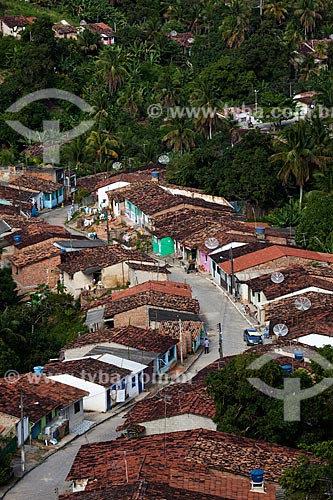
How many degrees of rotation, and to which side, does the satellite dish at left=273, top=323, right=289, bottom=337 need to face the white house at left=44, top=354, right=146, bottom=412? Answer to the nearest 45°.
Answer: approximately 45° to its right

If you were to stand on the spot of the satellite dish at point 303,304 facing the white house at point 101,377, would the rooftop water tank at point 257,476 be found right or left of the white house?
left

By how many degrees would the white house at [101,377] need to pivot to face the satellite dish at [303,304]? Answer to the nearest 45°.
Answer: approximately 90° to its left

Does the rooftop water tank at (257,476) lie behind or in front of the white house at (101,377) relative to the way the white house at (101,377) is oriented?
in front

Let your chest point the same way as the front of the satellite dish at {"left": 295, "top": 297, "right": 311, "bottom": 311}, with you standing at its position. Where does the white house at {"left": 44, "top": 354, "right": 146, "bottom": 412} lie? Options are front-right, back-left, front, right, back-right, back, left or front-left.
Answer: front-right

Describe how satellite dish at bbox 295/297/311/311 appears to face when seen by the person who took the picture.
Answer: facing the viewer

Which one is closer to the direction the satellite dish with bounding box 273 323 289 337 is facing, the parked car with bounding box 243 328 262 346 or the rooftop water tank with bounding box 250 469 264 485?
the rooftop water tank

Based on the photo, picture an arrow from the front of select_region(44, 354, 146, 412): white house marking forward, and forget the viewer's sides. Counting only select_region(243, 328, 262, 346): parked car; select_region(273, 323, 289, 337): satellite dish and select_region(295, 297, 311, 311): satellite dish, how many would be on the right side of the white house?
0

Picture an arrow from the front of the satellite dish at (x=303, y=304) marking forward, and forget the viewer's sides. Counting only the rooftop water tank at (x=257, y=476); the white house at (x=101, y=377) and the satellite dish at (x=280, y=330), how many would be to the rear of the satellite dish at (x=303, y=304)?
0

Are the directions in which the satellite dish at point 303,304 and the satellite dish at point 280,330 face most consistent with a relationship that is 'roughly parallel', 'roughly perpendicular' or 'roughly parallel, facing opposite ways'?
roughly parallel

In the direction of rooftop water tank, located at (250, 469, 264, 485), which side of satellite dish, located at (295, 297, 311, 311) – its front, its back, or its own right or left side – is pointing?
front

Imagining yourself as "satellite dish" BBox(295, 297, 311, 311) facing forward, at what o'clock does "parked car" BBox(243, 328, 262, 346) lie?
The parked car is roughly at 2 o'clock from the satellite dish.

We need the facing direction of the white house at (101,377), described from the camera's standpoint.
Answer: facing the viewer and to the right of the viewer

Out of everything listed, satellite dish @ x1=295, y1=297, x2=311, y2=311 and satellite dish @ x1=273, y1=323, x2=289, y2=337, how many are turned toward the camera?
2
